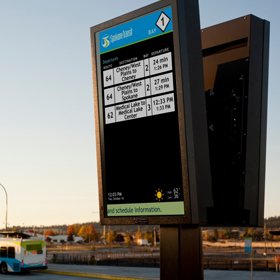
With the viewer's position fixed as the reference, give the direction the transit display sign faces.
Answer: facing the viewer and to the left of the viewer
